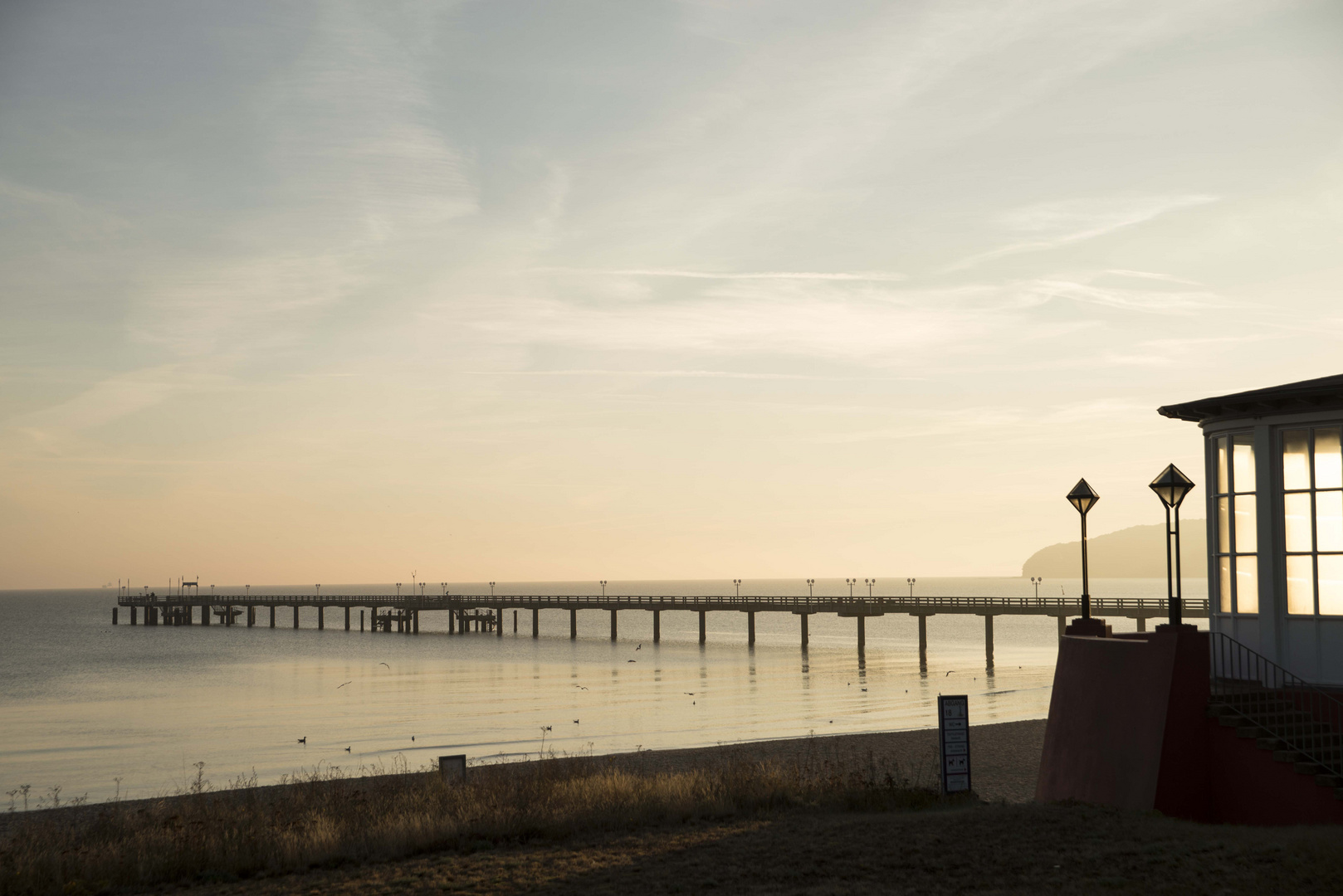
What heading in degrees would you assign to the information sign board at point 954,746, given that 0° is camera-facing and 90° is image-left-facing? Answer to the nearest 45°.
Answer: approximately 0°
